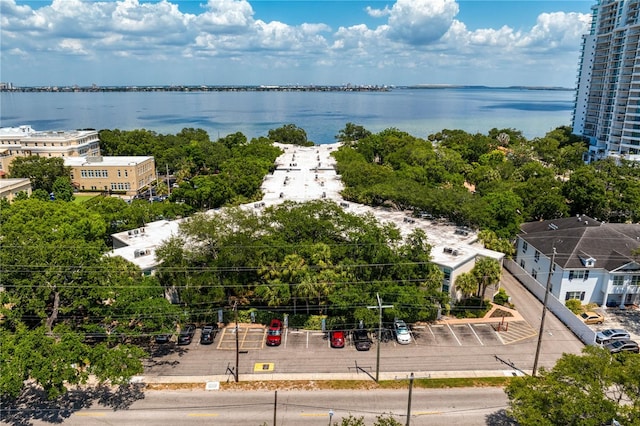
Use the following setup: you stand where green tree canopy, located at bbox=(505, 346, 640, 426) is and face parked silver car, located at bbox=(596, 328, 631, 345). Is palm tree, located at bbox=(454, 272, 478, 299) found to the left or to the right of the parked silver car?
left

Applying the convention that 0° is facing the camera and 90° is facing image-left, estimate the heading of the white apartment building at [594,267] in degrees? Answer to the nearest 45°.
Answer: approximately 0°

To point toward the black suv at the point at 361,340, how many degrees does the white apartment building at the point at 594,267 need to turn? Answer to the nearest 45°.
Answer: approximately 45° to its right

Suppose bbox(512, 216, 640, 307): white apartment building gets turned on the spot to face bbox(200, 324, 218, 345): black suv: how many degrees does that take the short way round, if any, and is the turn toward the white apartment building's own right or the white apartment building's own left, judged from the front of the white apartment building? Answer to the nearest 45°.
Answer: approximately 45° to the white apartment building's own right

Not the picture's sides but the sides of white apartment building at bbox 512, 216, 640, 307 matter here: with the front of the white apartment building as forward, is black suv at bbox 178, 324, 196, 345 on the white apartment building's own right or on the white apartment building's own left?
on the white apartment building's own right

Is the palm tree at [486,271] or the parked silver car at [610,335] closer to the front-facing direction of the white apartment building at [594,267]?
the parked silver car

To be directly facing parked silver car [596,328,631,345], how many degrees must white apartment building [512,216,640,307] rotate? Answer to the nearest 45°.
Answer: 0° — it already faces it

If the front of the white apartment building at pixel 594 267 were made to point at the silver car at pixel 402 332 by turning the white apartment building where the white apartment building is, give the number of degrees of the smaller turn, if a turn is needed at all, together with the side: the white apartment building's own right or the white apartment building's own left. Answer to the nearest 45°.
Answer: approximately 45° to the white apartment building's own right

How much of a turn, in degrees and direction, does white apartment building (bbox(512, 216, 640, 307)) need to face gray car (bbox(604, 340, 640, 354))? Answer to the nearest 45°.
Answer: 0° — it already faces it
